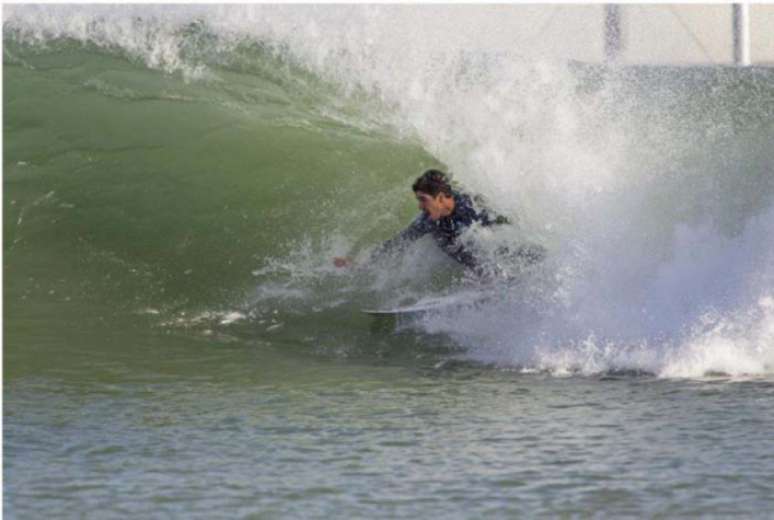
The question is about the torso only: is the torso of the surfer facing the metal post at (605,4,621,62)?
no

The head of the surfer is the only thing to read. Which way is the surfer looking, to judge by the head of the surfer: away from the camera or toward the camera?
toward the camera

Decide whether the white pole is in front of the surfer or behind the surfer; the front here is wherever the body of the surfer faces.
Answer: behind

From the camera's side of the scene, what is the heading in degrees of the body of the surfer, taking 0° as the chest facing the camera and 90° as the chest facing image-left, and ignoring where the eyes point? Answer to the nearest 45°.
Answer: approximately 45°
